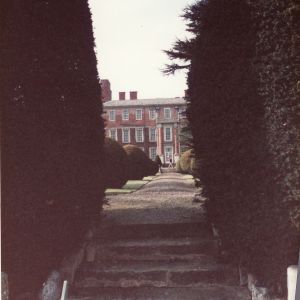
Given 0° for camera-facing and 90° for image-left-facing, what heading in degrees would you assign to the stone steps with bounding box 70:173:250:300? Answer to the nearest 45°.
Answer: approximately 0°

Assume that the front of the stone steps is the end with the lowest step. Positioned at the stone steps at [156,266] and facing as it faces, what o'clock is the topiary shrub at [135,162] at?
The topiary shrub is roughly at 6 o'clock from the stone steps.

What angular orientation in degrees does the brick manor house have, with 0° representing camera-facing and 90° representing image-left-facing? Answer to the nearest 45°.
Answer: approximately 0°
